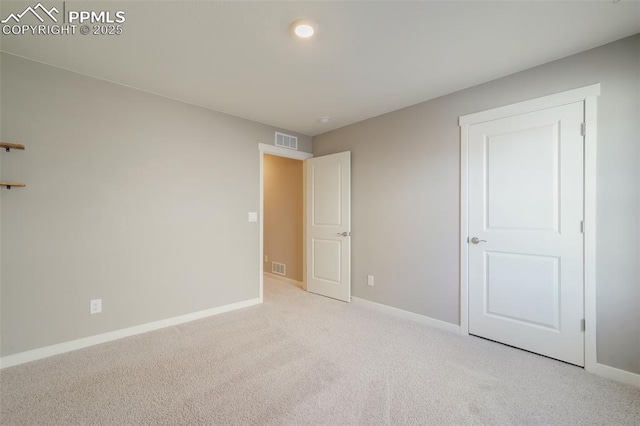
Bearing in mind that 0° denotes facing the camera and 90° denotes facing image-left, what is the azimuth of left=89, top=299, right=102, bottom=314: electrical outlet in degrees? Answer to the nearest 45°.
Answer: approximately 0°

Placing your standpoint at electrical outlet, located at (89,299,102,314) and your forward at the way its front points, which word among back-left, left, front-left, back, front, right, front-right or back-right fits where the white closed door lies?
front-left

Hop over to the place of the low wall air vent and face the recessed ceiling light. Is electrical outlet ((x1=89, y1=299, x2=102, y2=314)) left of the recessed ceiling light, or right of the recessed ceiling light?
right

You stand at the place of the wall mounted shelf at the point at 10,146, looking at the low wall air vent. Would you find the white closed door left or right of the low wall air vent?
right

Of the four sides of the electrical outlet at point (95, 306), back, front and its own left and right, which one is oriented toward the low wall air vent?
left

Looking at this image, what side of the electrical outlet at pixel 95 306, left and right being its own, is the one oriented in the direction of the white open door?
left
